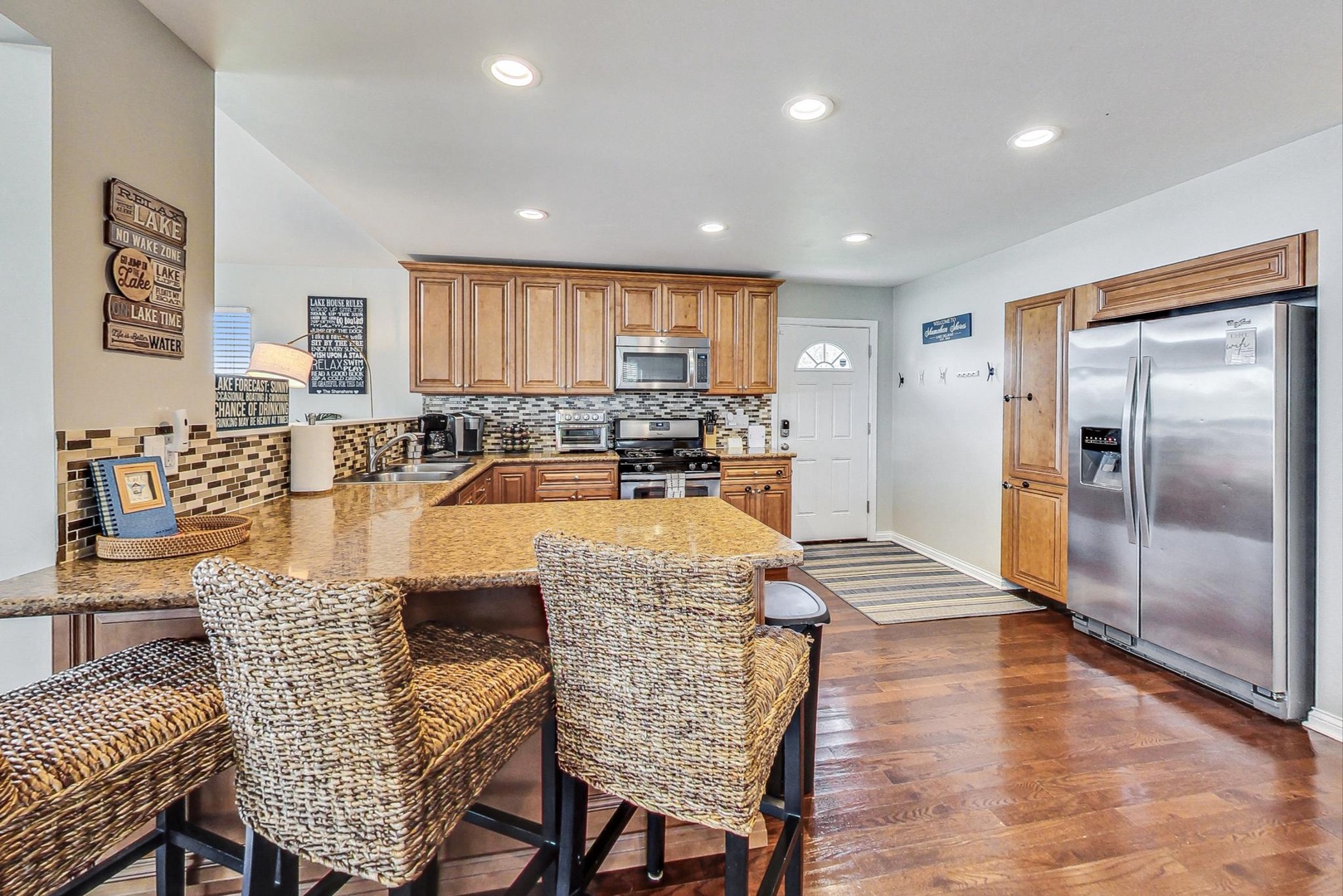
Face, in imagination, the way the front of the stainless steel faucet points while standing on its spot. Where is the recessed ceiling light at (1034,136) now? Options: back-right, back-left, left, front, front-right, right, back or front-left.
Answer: front-right

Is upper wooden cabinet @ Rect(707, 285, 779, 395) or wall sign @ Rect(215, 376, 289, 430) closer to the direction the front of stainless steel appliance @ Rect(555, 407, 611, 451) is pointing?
the wall sign

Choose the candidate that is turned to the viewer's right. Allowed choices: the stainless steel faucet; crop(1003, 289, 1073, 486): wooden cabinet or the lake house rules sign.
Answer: the stainless steel faucet

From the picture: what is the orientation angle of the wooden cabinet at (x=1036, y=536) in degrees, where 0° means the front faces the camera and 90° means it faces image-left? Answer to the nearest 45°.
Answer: approximately 45°

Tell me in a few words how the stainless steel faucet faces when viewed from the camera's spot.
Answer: facing to the right of the viewer

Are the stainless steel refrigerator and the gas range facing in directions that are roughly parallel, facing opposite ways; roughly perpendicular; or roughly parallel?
roughly perpendicular

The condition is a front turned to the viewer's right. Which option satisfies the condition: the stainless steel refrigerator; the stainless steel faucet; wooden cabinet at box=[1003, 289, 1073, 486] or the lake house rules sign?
the stainless steel faucet

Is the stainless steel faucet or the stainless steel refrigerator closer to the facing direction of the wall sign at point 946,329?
the stainless steel faucet
